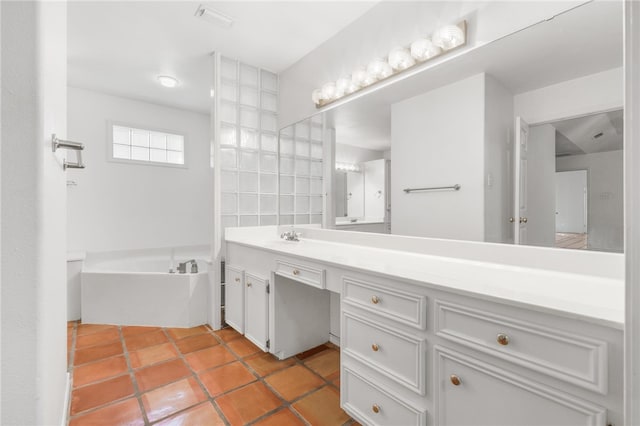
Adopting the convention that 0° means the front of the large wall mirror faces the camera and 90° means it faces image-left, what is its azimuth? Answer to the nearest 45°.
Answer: approximately 45°

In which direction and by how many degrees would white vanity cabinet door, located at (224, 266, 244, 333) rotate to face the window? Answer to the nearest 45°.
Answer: approximately 90° to its right

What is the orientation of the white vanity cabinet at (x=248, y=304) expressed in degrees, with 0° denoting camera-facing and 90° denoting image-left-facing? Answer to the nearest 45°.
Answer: approximately 45°

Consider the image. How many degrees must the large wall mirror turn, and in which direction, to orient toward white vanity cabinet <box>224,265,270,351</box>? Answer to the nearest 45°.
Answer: approximately 45° to its right

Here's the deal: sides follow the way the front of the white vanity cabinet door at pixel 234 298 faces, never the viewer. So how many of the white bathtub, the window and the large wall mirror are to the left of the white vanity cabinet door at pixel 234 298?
1

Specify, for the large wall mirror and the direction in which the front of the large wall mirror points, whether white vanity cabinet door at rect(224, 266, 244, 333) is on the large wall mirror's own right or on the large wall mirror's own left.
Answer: on the large wall mirror's own right

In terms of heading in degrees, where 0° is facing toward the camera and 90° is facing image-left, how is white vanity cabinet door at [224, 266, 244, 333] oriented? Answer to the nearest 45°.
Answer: approximately 45°

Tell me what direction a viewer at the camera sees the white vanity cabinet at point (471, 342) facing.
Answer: facing the viewer and to the left of the viewer

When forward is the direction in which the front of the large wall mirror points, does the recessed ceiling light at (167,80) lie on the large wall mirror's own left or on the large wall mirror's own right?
on the large wall mirror's own right

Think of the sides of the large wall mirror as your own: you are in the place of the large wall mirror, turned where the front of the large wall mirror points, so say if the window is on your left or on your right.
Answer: on your right

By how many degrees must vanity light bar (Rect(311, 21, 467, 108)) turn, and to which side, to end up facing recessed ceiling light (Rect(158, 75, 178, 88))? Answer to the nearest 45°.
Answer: approximately 45° to its right
